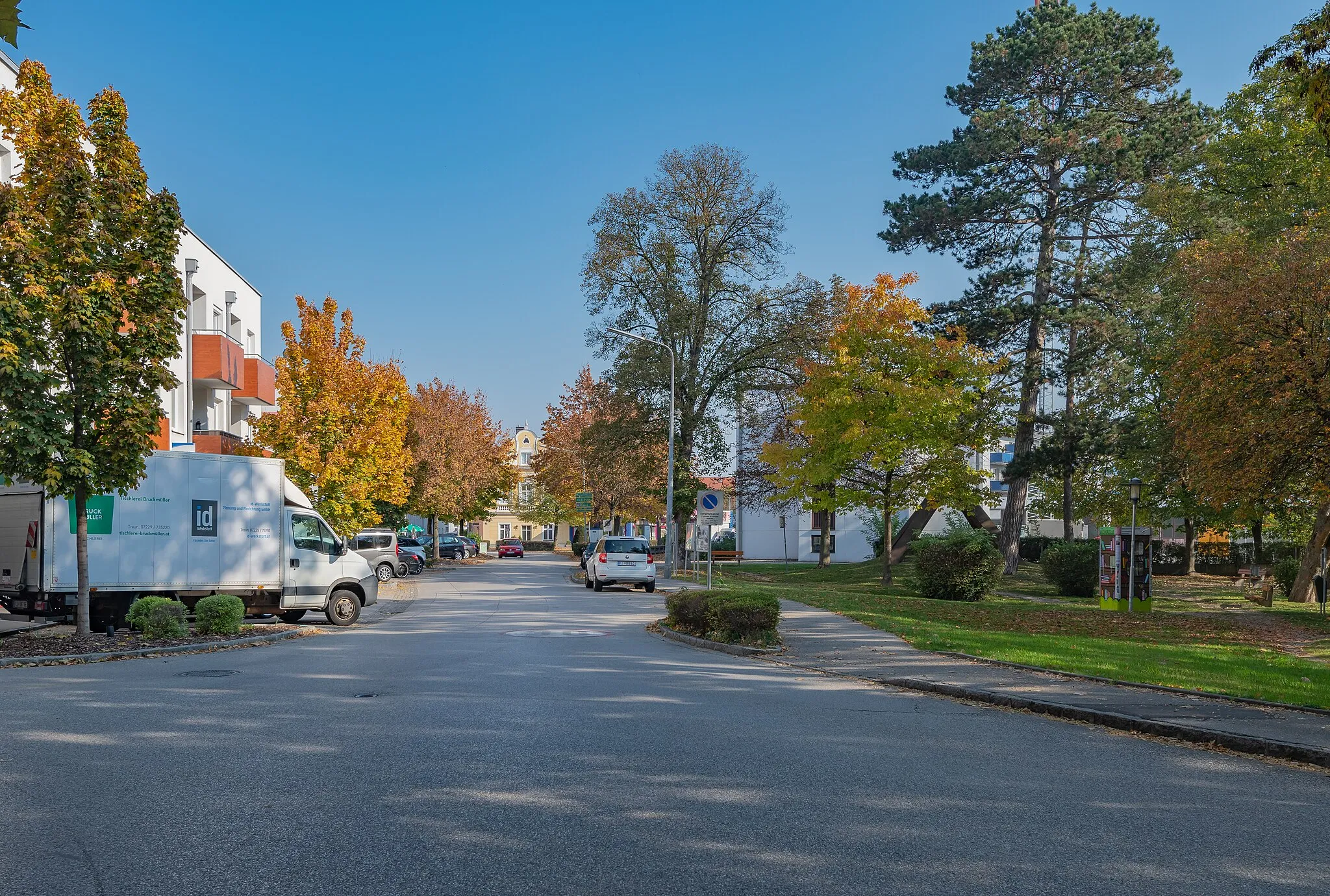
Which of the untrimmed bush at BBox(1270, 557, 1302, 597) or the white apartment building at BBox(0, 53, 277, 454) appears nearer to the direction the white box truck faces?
the untrimmed bush

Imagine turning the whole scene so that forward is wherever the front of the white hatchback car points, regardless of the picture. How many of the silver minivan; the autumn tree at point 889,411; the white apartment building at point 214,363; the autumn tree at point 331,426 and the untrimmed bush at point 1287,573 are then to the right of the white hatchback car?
2

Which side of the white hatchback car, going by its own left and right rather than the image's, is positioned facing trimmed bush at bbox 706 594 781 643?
back

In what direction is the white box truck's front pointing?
to the viewer's right

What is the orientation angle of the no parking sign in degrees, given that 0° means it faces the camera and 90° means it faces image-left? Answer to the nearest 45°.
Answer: approximately 0°

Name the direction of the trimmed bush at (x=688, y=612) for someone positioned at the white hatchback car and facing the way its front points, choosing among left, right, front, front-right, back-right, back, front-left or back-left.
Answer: back

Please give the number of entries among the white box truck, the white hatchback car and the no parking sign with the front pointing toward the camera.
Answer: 1

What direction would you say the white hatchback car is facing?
away from the camera

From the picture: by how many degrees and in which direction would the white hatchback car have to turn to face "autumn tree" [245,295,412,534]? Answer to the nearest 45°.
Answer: approximately 90° to its left

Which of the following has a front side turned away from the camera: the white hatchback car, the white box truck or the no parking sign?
the white hatchback car

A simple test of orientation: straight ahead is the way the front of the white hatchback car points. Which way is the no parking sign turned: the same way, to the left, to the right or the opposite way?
the opposite way

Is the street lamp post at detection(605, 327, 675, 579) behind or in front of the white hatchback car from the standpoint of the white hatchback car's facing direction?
in front
